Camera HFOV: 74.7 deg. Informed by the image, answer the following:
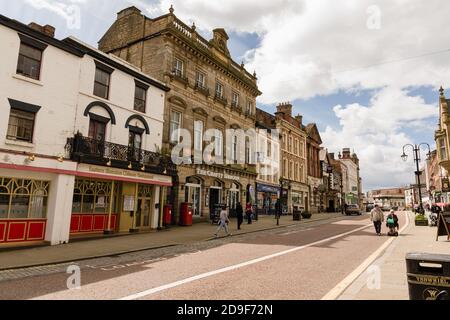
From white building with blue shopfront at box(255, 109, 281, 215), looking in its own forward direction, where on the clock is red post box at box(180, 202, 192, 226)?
The red post box is roughly at 2 o'clock from the white building with blue shopfront.

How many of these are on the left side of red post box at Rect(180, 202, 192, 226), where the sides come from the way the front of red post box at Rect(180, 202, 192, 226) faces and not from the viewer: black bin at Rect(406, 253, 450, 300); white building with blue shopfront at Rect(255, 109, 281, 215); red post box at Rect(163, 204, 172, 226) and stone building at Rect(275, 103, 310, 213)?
2

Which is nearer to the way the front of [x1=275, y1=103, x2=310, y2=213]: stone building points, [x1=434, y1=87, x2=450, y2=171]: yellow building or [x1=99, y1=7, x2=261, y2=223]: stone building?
the yellow building

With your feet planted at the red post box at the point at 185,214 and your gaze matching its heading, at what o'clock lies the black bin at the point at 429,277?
The black bin is roughly at 1 o'clock from the red post box.

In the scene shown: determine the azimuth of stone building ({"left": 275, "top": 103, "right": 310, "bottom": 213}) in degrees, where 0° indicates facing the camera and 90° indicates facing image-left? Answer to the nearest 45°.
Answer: approximately 315°

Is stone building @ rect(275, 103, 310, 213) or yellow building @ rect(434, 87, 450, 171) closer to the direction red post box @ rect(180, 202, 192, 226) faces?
the yellow building

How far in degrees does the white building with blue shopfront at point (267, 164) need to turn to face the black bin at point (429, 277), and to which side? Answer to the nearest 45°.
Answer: approximately 45° to its right

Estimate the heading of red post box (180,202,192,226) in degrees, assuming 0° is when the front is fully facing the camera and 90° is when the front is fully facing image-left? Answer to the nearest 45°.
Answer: approximately 315°

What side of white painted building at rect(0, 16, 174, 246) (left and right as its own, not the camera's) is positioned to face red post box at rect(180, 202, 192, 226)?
left

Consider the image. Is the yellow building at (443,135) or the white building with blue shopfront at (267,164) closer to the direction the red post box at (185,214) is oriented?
the yellow building

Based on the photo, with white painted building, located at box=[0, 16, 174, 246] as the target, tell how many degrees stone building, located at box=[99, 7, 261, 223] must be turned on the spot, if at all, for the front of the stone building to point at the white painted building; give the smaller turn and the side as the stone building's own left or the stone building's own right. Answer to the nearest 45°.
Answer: approximately 90° to the stone building's own right

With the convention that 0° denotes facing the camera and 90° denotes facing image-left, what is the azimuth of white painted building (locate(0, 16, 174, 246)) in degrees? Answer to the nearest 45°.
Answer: approximately 315°

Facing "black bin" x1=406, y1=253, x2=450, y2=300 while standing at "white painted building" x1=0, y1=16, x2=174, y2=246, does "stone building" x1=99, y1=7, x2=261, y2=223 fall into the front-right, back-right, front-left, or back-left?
back-left
